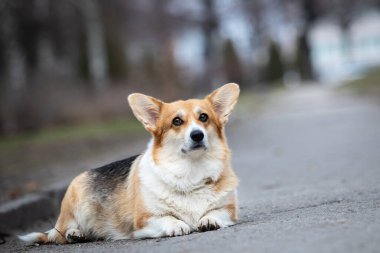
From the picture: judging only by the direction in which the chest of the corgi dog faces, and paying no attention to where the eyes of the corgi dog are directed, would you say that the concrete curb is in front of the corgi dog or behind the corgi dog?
behind

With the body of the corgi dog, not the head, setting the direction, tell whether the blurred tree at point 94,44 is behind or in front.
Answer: behind

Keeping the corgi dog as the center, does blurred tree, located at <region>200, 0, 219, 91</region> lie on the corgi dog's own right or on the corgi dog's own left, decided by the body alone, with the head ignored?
on the corgi dog's own left

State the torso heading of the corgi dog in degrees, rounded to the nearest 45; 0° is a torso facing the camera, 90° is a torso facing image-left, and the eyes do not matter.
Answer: approximately 315°

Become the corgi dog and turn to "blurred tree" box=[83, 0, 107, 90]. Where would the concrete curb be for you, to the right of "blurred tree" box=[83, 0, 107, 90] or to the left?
left
